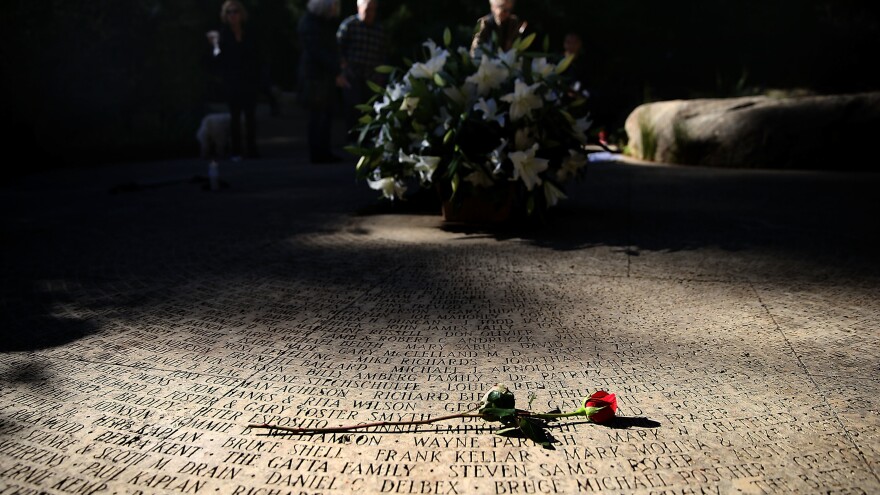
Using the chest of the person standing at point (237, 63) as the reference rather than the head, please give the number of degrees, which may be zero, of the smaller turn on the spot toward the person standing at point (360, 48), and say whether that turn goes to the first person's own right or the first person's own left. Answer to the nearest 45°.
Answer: approximately 45° to the first person's own left

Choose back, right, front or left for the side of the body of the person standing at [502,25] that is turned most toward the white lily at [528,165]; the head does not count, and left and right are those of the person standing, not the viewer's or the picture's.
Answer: front

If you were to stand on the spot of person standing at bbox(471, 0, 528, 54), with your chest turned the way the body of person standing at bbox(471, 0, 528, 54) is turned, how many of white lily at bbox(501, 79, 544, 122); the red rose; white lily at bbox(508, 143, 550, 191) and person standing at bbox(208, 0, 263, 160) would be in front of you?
3

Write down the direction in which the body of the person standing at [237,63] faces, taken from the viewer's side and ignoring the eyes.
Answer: toward the camera

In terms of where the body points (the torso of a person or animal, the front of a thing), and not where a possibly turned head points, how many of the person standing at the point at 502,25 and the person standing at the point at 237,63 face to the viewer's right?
0

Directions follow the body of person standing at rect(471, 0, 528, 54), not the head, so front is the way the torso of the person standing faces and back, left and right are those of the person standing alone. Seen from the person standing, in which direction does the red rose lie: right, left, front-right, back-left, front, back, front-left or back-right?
front

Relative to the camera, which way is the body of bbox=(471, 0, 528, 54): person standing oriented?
toward the camera

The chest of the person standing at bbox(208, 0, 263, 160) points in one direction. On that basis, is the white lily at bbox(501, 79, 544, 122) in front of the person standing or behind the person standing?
in front
